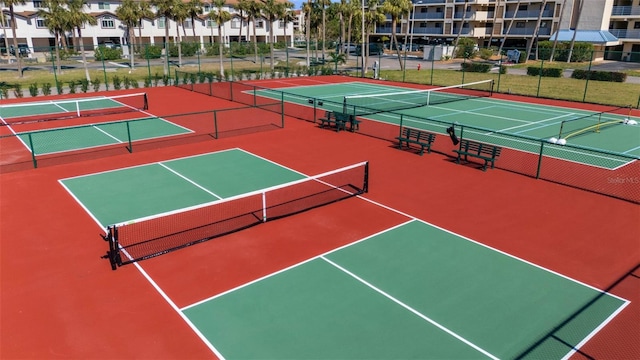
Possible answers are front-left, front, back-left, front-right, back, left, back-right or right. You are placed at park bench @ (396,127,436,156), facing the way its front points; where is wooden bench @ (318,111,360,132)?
right

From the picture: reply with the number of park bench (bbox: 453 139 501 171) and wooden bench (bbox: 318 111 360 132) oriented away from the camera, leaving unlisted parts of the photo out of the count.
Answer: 0

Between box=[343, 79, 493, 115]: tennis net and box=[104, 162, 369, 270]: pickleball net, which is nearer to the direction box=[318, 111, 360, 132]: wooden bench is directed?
the pickleball net

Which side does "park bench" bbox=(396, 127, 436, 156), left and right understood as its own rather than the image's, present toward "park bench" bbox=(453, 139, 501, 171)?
left

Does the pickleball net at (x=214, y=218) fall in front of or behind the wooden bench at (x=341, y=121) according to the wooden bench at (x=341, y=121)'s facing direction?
in front

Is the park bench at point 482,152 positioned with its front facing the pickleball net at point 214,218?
yes

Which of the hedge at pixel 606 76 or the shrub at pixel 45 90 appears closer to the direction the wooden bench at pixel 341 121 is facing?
the shrub

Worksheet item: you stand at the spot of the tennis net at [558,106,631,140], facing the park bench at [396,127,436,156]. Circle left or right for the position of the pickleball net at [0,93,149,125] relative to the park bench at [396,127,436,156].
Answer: right

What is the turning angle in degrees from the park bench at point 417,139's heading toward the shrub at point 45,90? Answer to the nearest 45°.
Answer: approximately 45° to its right

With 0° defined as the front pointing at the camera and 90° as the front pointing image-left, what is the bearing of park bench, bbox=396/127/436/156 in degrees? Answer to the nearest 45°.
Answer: approximately 45°
